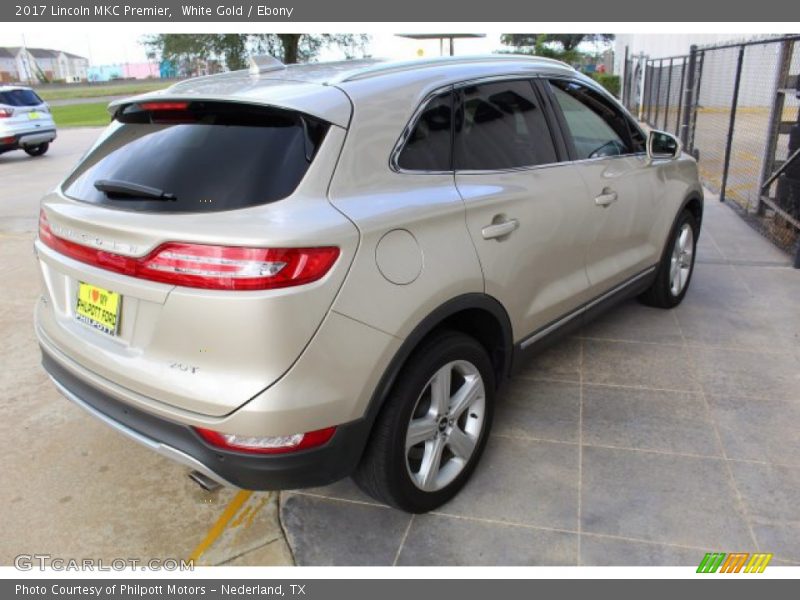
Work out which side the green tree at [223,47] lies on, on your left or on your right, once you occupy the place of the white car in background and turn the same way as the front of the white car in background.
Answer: on your right

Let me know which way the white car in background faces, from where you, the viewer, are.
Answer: facing away from the viewer and to the left of the viewer

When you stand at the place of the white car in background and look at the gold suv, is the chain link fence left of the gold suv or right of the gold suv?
left

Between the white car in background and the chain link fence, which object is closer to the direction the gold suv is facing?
the chain link fence

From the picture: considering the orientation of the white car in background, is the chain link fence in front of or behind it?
behind

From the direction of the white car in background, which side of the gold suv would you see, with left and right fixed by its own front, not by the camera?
left

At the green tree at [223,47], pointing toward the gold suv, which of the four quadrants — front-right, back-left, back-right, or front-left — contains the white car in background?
front-right

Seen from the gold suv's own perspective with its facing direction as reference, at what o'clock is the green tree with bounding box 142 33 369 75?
The green tree is roughly at 10 o'clock from the gold suv.

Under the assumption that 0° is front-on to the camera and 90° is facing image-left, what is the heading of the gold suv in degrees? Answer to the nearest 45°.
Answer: approximately 225°

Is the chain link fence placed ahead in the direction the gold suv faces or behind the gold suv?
ahead

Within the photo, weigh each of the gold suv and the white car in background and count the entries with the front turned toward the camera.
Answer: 0
